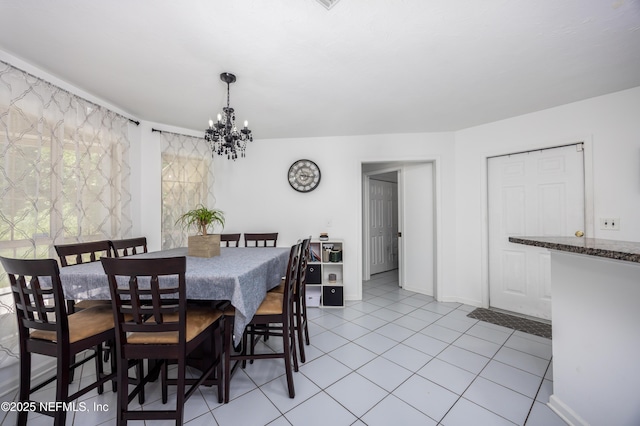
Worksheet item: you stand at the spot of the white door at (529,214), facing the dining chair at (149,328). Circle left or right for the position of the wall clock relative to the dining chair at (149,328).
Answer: right

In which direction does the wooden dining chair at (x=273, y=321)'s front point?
to the viewer's left

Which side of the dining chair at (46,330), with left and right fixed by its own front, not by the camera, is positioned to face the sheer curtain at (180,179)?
front

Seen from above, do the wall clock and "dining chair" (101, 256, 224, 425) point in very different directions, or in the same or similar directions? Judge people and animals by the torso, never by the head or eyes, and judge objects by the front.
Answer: very different directions

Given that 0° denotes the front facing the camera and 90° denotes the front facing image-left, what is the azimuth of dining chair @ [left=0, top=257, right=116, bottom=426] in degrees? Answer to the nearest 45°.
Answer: approximately 225°

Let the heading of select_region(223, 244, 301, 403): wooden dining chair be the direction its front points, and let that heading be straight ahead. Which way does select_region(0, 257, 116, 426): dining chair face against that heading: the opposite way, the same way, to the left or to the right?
to the right

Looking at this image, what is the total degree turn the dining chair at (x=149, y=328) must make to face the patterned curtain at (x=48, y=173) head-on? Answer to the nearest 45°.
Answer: approximately 90° to its left

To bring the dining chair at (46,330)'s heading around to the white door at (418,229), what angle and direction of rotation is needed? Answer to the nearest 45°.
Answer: approximately 45° to its right

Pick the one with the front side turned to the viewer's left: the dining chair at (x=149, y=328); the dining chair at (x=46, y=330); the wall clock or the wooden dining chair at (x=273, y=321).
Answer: the wooden dining chair

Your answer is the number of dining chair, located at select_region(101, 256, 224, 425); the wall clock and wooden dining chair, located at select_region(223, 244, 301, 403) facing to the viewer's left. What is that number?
1

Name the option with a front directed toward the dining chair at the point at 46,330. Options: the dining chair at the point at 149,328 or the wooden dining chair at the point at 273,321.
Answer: the wooden dining chair

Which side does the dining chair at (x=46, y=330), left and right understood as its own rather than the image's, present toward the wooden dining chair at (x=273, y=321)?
right

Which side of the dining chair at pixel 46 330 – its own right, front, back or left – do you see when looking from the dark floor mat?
right

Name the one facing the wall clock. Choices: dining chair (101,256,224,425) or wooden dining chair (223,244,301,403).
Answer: the dining chair

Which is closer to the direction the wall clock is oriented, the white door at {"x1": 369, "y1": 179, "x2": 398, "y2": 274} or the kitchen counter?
the kitchen counter
